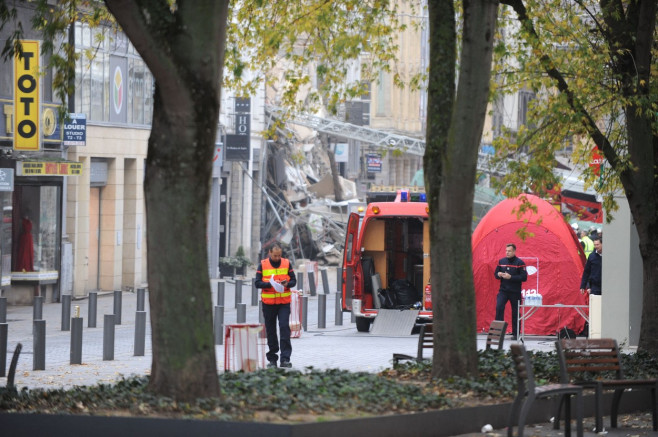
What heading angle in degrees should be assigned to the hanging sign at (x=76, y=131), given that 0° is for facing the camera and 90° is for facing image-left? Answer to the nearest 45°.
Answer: approximately 0°

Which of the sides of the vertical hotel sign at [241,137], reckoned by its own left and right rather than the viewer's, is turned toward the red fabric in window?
front

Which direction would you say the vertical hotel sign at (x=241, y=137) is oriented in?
toward the camera

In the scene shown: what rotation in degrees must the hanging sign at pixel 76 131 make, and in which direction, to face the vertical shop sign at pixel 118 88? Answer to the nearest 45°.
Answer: approximately 180°

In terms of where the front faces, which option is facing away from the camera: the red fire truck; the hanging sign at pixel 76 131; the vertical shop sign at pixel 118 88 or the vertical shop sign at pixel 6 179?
the red fire truck

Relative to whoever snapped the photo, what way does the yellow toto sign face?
facing the viewer

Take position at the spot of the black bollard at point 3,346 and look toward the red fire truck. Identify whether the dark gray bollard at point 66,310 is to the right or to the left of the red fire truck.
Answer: left

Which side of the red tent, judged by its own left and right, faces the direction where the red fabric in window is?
right

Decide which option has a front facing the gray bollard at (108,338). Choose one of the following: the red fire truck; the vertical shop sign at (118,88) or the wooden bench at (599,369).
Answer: the vertical shop sign

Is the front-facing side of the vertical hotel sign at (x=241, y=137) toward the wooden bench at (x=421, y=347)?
yes
